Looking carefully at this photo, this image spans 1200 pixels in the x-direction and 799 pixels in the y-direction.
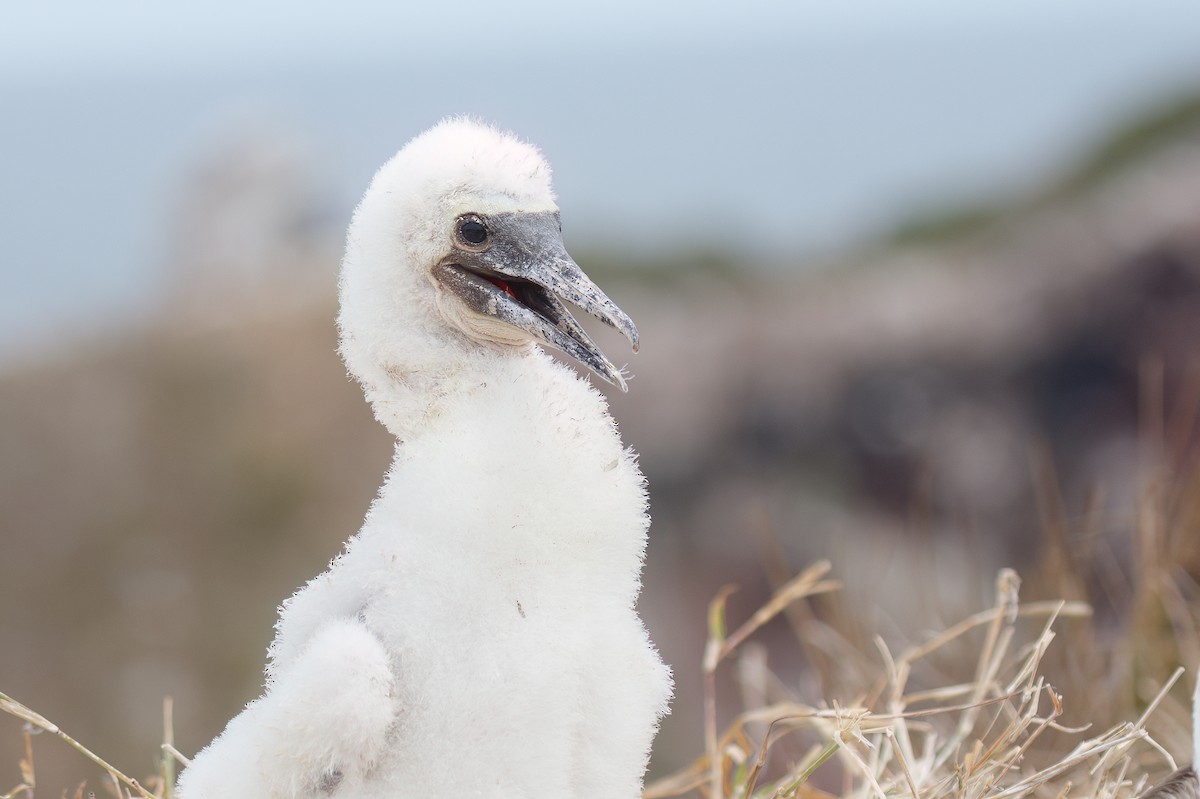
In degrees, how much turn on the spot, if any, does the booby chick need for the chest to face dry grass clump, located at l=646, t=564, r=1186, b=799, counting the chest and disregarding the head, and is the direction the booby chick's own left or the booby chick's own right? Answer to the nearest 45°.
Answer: approximately 90° to the booby chick's own left

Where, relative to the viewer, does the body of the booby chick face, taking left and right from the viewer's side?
facing the viewer and to the right of the viewer
